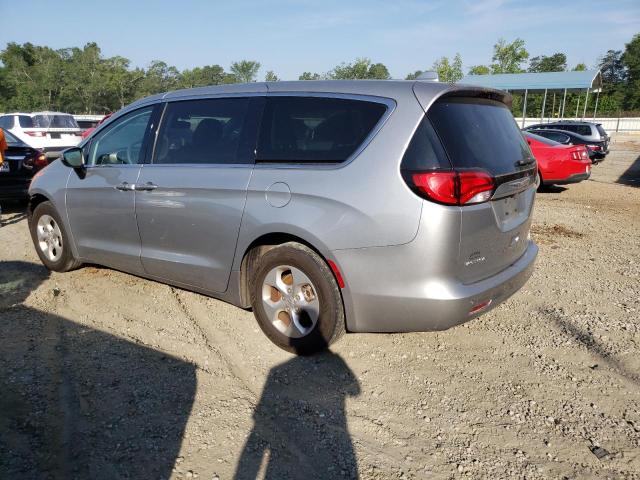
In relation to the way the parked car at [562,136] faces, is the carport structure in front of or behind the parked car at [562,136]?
in front

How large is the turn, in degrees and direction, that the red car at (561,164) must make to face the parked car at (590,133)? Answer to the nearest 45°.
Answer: approximately 45° to its right

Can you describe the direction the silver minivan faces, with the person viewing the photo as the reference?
facing away from the viewer and to the left of the viewer

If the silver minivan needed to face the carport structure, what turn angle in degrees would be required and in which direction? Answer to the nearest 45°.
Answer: approximately 90° to its right

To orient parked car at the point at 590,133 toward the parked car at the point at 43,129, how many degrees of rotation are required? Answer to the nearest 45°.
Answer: approximately 90° to its left

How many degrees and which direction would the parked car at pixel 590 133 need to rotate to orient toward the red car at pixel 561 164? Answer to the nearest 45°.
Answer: approximately 135° to its left

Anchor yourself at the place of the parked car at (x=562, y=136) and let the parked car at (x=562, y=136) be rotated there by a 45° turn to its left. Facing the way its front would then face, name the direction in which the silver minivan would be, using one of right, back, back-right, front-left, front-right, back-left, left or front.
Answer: left

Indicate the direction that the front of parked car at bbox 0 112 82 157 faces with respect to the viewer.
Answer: facing away from the viewer and to the left of the viewer

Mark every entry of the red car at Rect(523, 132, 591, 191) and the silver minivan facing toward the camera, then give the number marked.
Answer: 0

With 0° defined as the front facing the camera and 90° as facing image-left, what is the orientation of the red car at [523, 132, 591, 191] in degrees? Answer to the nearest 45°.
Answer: approximately 135°

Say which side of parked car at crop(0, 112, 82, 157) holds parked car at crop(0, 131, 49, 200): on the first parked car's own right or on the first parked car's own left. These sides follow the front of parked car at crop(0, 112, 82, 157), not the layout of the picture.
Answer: on the first parked car's own left

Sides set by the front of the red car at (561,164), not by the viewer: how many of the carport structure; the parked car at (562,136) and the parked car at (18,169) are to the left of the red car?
1

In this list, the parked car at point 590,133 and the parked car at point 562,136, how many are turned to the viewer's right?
0

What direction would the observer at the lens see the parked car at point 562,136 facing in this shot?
facing away from the viewer and to the left of the viewer
